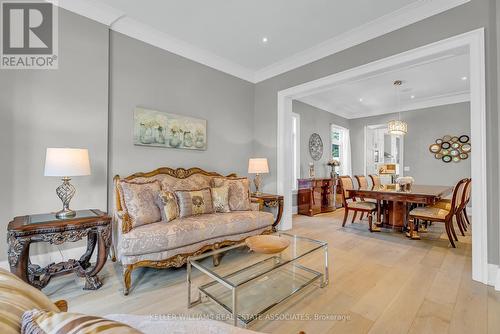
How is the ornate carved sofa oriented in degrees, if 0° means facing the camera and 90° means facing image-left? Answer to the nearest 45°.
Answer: approximately 315°

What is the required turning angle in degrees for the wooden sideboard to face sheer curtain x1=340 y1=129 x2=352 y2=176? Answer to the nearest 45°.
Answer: approximately 90° to its left

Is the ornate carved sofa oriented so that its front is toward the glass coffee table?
yes
